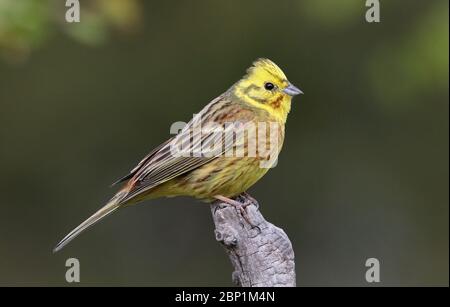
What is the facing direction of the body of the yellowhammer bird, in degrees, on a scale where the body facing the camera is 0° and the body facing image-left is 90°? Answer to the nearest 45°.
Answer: approximately 270°
